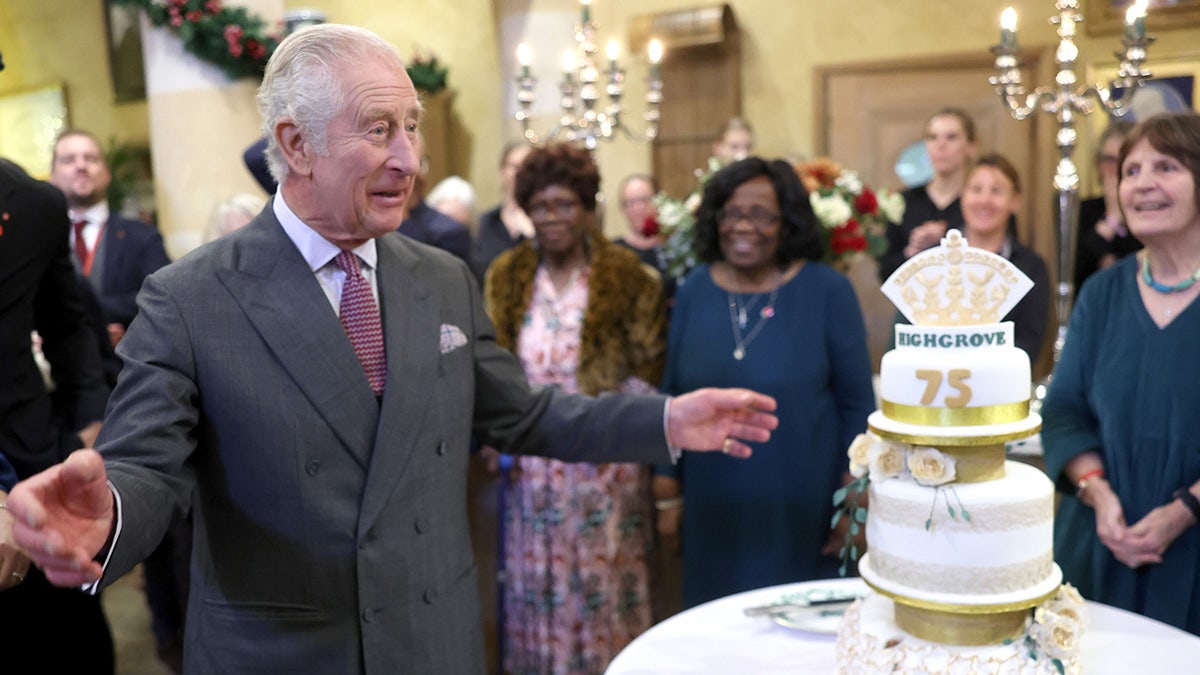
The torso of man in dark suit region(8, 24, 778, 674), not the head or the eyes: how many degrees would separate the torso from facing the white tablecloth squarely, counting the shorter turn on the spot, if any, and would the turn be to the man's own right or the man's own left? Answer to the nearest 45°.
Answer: approximately 45° to the man's own left

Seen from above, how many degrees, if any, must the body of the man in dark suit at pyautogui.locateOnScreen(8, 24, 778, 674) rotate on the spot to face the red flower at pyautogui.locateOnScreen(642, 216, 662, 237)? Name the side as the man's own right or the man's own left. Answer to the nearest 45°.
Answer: approximately 90° to the man's own left

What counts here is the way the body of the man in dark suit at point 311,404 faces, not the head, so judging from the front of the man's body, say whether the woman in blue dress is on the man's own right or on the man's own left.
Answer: on the man's own left

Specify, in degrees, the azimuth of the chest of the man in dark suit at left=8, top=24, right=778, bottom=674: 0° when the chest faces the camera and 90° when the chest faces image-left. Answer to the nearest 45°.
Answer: approximately 315°

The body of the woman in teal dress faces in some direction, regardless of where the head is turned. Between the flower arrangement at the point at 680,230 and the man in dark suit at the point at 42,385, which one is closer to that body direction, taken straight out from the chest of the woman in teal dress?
the man in dark suit

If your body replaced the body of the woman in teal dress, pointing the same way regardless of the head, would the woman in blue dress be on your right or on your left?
on your right

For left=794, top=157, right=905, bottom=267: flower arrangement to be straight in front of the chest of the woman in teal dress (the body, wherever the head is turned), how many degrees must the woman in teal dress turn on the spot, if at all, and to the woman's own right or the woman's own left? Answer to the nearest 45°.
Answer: approximately 90° to the woman's own right

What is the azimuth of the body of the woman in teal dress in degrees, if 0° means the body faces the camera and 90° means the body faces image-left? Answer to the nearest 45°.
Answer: approximately 45°

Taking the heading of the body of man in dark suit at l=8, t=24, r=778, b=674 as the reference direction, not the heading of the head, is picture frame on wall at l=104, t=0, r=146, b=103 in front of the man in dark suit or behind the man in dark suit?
behind
